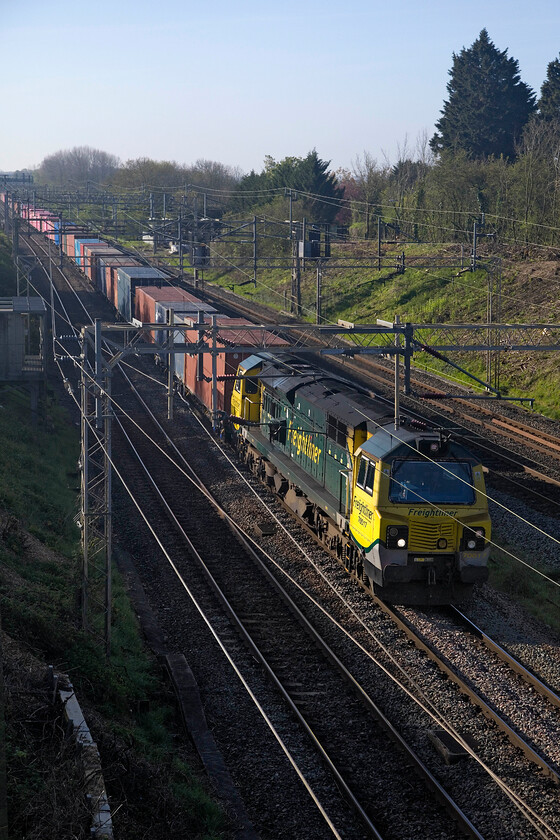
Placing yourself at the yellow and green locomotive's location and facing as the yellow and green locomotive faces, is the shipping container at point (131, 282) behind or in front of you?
behind

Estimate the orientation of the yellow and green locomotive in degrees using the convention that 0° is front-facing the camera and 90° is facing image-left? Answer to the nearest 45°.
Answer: approximately 315°

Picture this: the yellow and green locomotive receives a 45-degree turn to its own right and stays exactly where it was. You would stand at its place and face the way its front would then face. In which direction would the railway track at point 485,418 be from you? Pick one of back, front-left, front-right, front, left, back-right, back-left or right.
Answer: back

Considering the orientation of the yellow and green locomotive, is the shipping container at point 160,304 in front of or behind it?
behind
